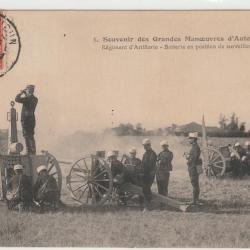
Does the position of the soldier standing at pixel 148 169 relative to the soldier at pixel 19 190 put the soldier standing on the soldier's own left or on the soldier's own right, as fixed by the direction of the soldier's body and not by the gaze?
on the soldier's own left

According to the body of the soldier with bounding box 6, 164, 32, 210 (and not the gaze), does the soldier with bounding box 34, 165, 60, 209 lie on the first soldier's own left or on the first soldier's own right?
on the first soldier's own left

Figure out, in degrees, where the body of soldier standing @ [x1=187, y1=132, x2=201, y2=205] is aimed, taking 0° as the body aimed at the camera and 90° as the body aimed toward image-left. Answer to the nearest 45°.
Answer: approximately 90°

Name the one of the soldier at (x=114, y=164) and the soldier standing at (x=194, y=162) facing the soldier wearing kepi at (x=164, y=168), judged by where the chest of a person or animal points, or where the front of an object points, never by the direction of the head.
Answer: the soldier standing

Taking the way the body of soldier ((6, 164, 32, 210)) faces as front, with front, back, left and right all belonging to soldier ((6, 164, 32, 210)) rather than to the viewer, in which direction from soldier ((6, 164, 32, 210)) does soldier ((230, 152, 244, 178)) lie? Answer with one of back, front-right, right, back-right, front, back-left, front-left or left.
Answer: left

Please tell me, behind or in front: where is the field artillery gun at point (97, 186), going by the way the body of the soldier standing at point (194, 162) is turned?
in front

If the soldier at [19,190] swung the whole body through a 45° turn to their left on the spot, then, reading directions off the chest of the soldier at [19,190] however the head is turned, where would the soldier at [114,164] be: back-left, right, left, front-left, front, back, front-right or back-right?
front-left

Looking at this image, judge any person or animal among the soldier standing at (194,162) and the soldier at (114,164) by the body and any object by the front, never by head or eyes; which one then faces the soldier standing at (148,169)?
the soldier standing at (194,162)
